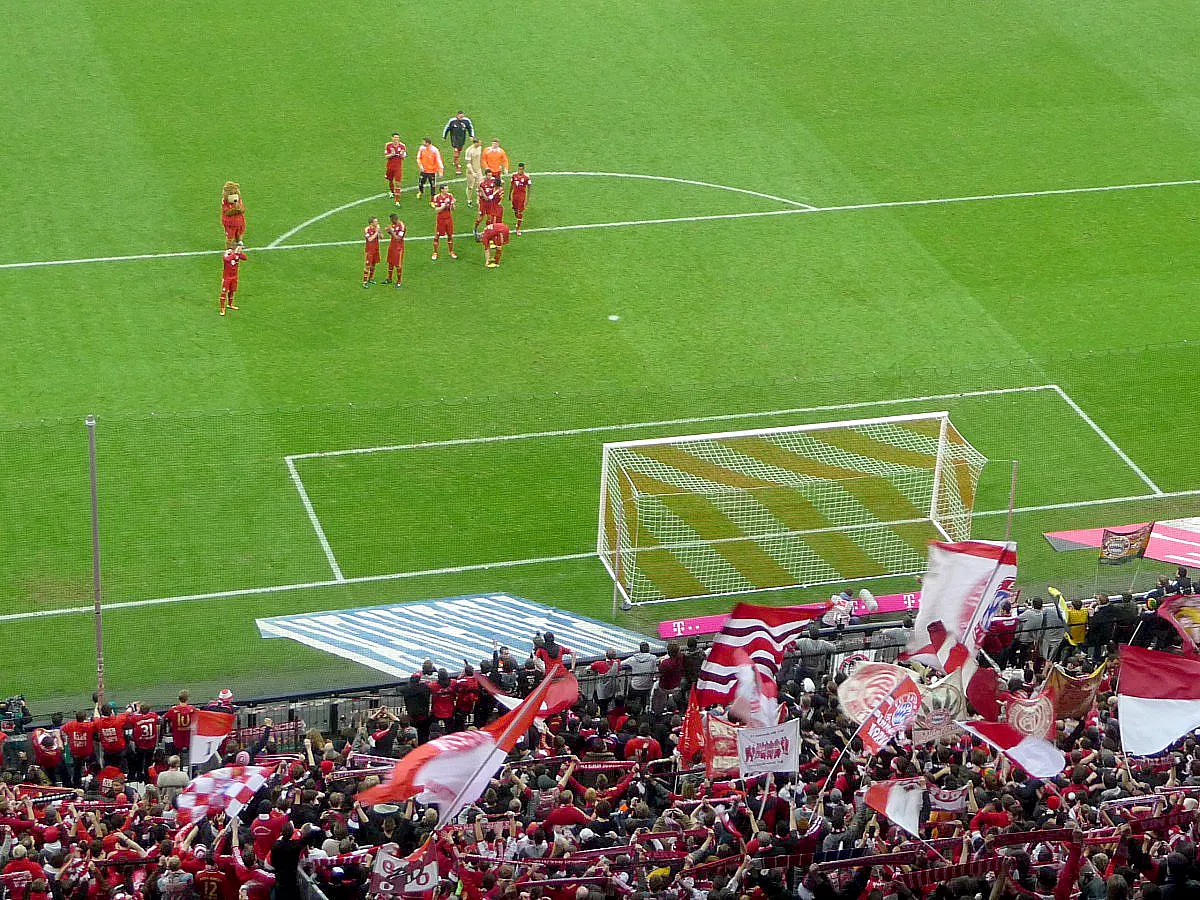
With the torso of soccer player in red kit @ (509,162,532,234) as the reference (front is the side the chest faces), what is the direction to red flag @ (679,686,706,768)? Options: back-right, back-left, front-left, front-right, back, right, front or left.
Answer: front

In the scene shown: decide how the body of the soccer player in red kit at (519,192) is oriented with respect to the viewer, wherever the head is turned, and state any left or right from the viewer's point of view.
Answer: facing the viewer

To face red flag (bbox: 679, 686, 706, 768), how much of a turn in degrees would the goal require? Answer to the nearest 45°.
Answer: approximately 180°

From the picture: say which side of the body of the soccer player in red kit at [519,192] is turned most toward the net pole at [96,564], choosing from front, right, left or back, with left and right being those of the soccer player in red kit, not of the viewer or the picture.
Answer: front

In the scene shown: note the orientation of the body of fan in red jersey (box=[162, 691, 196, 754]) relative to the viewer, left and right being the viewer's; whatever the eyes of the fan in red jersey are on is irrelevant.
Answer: facing away from the viewer

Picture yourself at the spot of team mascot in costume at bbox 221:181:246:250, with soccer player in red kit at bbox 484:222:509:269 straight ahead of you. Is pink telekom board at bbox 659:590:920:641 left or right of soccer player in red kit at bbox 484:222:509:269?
right

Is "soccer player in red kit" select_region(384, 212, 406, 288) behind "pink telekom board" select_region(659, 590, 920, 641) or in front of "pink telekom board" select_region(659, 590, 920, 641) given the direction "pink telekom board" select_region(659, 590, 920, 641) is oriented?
behind

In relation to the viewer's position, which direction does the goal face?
facing away from the viewer

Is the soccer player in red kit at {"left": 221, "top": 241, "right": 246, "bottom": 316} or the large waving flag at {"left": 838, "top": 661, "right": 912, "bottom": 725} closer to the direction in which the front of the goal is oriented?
the soccer player in red kit

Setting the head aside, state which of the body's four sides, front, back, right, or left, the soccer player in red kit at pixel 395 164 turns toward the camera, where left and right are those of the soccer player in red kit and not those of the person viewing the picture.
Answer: front

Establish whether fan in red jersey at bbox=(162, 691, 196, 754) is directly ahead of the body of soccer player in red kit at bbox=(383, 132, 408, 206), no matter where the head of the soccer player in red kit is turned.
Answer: yes

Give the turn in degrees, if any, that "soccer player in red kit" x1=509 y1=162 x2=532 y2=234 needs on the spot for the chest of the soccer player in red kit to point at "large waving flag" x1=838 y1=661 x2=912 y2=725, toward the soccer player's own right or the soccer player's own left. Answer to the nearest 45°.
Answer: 0° — they already face it

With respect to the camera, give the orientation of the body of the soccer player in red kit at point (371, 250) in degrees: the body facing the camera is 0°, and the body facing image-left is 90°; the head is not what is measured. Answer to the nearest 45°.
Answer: approximately 315°

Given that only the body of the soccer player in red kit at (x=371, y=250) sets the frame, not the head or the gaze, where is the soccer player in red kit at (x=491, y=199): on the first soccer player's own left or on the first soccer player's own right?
on the first soccer player's own left

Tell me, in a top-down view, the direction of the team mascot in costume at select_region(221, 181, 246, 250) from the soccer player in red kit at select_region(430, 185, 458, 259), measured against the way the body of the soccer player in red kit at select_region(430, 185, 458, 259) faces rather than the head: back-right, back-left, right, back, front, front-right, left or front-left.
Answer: right
